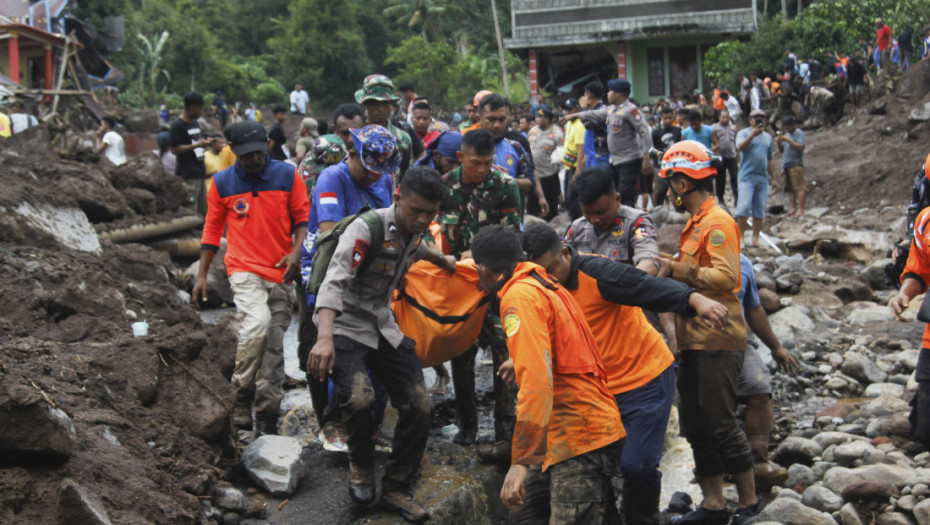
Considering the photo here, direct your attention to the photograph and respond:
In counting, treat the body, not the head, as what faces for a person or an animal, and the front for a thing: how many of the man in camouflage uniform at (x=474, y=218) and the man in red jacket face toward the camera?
2

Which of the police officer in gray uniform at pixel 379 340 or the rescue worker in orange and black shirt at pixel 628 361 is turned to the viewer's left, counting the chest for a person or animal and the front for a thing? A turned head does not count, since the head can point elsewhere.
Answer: the rescue worker in orange and black shirt

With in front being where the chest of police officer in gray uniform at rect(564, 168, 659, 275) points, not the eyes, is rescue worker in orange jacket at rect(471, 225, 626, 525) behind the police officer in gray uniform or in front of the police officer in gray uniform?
in front

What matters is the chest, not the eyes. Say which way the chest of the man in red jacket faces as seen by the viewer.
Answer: toward the camera

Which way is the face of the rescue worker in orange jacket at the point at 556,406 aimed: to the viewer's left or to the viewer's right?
to the viewer's left

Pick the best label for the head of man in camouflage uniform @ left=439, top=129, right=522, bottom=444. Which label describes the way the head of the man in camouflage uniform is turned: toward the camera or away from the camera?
toward the camera

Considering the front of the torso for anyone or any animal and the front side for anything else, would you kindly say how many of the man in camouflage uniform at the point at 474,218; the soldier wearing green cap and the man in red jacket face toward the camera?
3

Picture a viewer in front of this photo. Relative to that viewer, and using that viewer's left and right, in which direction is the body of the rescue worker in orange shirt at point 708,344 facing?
facing to the left of the viewer

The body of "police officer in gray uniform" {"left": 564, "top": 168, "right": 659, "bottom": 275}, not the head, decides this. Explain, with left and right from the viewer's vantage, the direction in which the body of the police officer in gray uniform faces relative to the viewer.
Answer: facing the viewer and to the left of the viewer

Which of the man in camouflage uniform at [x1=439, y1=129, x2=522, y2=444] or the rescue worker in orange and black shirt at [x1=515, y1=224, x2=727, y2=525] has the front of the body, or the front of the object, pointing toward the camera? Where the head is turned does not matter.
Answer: the man in camouflage uniform

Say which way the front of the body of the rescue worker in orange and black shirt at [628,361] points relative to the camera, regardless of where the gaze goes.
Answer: to the viewer's left

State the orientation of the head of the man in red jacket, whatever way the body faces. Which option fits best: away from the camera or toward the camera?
toward the camera

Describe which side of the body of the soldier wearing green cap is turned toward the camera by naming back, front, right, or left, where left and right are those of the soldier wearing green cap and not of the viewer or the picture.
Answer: front

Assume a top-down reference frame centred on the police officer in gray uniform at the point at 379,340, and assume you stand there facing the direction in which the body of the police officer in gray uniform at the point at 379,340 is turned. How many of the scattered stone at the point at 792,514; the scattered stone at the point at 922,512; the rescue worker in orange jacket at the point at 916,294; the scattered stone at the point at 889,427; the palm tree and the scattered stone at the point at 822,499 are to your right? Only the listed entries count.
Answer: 0

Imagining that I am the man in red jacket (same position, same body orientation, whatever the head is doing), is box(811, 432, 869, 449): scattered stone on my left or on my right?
on my left

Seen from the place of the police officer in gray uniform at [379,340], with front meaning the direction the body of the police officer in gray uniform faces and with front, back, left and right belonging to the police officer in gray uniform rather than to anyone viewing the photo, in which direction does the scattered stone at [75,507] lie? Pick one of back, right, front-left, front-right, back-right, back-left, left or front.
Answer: right
